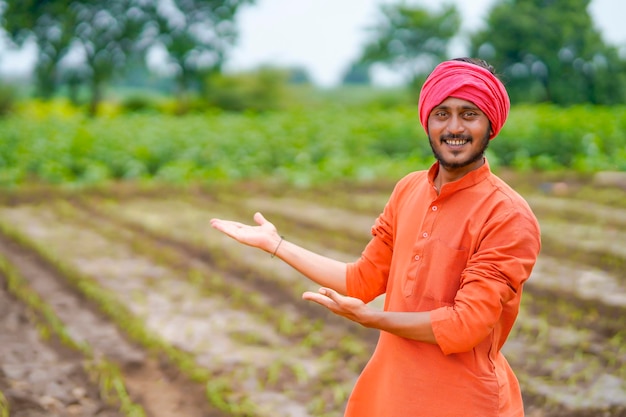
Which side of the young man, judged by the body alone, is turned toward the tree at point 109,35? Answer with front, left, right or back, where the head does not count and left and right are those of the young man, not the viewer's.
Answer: right

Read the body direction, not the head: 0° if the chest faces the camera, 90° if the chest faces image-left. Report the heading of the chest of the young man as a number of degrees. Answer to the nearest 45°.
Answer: approximately 45°

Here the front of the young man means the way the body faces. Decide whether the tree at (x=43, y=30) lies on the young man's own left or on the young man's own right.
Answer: on the young man's own right

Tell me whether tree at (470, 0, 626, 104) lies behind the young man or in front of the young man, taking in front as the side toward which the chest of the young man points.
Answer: behind
